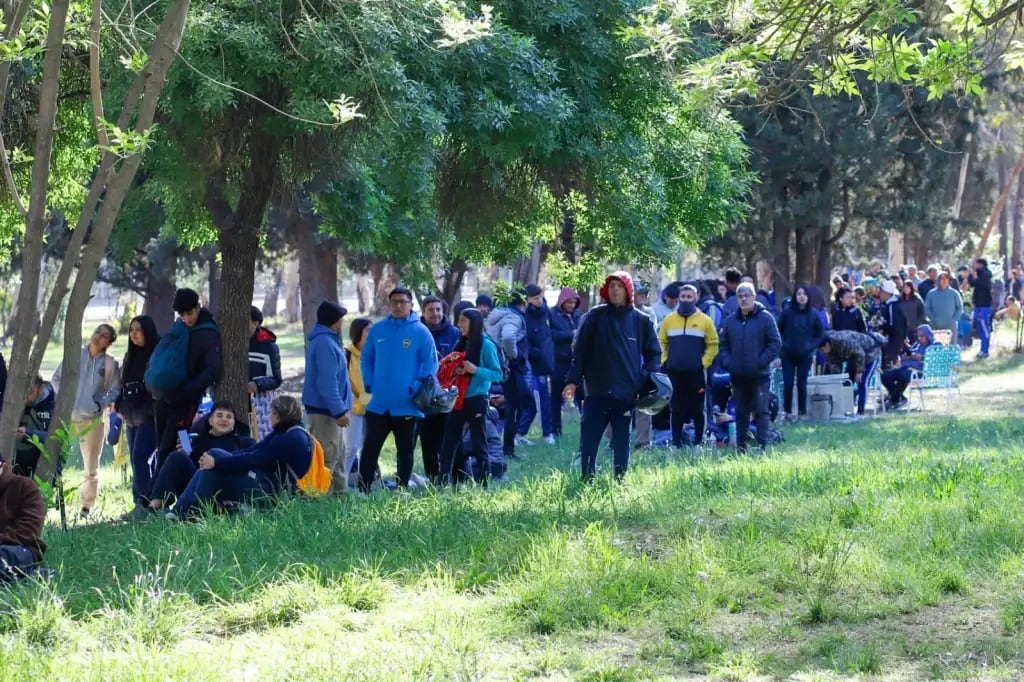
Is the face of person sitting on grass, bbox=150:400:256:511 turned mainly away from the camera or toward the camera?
toward the camera

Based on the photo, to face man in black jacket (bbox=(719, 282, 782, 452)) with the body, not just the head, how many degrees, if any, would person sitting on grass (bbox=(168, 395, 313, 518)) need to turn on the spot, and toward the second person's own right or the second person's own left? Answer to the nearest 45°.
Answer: approximately 135° to the second person's own right

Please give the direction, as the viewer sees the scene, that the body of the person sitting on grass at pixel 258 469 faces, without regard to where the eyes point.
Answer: to the viewer's left

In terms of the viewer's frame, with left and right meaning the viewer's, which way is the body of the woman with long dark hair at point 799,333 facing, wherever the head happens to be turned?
facing the viewer

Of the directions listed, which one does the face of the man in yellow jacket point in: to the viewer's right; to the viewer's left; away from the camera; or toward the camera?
toward the camera

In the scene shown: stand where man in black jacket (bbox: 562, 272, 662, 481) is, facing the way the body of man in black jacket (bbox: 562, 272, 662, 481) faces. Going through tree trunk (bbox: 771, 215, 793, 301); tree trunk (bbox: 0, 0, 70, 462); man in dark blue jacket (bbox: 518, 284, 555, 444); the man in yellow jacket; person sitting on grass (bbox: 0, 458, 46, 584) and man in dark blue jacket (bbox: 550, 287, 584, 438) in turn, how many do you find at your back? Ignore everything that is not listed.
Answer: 4

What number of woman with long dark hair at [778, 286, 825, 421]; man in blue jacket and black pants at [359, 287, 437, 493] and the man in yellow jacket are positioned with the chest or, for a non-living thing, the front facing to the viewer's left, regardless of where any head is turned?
0

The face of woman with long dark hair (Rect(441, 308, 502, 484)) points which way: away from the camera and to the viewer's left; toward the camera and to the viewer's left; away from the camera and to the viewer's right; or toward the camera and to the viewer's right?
toward the camera and to the viewer's left

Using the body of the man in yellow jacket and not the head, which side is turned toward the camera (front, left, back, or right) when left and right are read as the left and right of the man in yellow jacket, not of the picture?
front

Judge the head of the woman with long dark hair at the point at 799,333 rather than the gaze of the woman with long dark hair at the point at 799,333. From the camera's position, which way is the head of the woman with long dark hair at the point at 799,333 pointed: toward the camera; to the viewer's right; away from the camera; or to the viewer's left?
toward the camera

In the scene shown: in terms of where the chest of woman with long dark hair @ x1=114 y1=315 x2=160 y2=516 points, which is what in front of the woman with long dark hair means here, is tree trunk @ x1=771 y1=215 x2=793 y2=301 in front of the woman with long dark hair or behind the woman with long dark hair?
behind

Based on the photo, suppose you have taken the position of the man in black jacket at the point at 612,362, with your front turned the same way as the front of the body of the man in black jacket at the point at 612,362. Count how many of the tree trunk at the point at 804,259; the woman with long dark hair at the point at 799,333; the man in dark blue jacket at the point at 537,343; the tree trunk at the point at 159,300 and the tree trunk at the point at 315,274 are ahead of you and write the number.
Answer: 0

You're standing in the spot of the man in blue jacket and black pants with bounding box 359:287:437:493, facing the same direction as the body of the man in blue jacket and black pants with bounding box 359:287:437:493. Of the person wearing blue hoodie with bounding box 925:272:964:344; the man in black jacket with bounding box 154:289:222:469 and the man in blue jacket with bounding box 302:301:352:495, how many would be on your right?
2

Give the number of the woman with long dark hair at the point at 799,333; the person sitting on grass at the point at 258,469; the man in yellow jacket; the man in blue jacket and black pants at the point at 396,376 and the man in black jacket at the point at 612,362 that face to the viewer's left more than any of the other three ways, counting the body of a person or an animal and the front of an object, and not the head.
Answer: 1

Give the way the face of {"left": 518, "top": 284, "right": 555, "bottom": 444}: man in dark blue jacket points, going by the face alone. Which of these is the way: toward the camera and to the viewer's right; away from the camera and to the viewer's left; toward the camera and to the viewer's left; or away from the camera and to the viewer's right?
toward the camera and to the viewer's left

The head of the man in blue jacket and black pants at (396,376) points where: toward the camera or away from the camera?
toward the camera

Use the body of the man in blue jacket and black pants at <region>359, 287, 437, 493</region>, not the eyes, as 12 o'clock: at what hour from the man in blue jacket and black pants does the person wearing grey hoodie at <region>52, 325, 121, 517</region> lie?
The person wearing grey hoodie is roughly at 4 o'clock from the man in blue jacket and black pants.

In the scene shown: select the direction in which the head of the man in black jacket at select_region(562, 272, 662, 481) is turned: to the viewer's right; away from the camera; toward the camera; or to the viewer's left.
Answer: toward the camera
